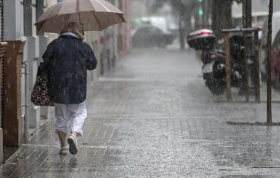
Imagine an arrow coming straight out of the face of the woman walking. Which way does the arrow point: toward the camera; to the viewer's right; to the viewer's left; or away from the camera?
away from the camera

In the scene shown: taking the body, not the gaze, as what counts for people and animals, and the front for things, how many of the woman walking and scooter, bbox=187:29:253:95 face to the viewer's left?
0

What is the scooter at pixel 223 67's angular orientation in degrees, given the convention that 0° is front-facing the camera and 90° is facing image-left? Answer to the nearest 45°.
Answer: approximately 225°

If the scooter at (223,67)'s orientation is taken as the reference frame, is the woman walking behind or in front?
behind

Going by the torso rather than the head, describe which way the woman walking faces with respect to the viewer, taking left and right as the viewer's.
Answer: facing away from the viewer

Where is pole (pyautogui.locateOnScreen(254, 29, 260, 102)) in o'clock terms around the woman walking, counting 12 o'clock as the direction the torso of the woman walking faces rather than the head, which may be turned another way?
The pole is roughly at 1 o'clock from the woman walking.

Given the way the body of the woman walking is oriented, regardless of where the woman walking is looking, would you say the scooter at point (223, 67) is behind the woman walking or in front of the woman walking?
in front
